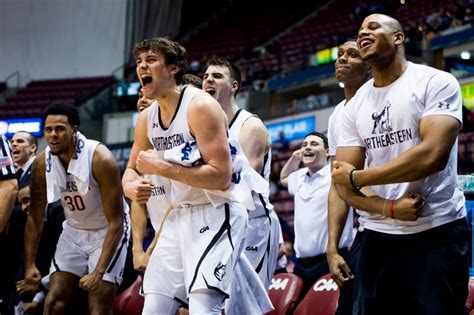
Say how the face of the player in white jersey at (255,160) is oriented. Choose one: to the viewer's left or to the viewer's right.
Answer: to the viewer's left

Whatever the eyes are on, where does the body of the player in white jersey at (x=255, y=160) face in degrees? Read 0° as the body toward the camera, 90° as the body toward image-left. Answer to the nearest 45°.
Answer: approximately 45°

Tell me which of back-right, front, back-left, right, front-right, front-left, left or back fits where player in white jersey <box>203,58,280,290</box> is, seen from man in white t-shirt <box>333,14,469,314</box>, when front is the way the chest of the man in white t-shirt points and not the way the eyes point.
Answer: right

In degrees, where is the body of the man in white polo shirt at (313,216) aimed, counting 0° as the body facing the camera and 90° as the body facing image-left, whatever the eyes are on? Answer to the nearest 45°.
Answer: approximately 45°

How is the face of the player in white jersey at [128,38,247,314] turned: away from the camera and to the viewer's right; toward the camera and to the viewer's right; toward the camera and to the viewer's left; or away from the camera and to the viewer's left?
toward the camera and to the viewer's left

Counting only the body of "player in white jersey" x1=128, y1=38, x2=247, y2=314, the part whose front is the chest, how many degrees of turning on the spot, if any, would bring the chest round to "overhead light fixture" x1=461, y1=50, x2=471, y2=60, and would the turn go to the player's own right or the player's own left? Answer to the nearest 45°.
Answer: approximately 180°

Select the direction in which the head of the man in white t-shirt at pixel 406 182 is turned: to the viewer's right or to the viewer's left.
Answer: to the viewer's left

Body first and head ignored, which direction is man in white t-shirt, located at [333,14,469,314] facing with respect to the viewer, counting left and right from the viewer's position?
facing the viewer and to the left of the viewer

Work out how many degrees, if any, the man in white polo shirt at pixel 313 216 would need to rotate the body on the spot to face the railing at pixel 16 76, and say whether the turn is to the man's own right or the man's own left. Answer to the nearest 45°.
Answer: approximately 90° to the man's own right
